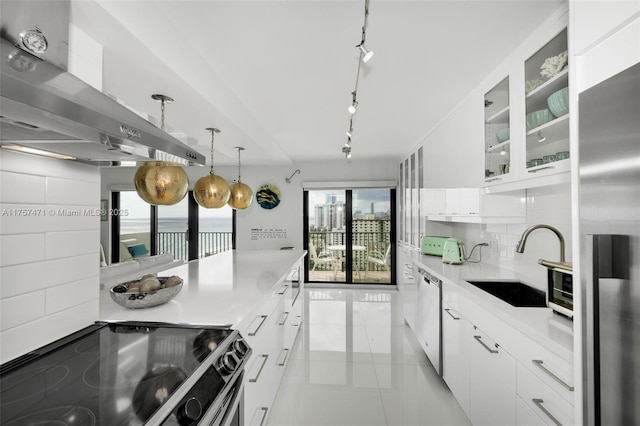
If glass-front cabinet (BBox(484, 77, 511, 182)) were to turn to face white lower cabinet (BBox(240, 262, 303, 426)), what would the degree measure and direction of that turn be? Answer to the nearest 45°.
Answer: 0° — it already faces it

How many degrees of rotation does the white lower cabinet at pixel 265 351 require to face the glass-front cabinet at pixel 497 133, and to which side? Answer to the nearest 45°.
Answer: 0° — it already faces it

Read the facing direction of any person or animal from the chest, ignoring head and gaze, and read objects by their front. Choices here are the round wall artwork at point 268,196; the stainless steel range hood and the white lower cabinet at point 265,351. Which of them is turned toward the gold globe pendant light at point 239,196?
the round wall artwork

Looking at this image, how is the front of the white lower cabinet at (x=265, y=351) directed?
to the viewer's right

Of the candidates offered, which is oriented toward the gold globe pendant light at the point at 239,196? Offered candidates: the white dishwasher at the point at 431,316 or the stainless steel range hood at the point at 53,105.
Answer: the white dishwasher

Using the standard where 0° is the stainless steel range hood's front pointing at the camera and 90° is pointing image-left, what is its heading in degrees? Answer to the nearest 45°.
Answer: approximately 315°

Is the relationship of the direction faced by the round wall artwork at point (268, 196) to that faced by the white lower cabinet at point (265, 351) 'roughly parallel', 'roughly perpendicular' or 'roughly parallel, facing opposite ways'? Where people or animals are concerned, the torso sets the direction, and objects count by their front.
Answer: roughly perpendicular

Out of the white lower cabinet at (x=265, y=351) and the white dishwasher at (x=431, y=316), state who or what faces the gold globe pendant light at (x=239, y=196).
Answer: the white dishwasher

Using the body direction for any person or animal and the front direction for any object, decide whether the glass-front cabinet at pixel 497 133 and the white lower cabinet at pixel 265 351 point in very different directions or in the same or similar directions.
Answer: very different directions

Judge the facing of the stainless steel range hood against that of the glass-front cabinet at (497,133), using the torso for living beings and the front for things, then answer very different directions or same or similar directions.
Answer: very different directions

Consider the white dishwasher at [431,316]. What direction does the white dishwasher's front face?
to the viewer's left

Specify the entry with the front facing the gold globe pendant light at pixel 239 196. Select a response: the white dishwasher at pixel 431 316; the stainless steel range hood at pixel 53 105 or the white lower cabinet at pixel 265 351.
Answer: the white dishwasher
